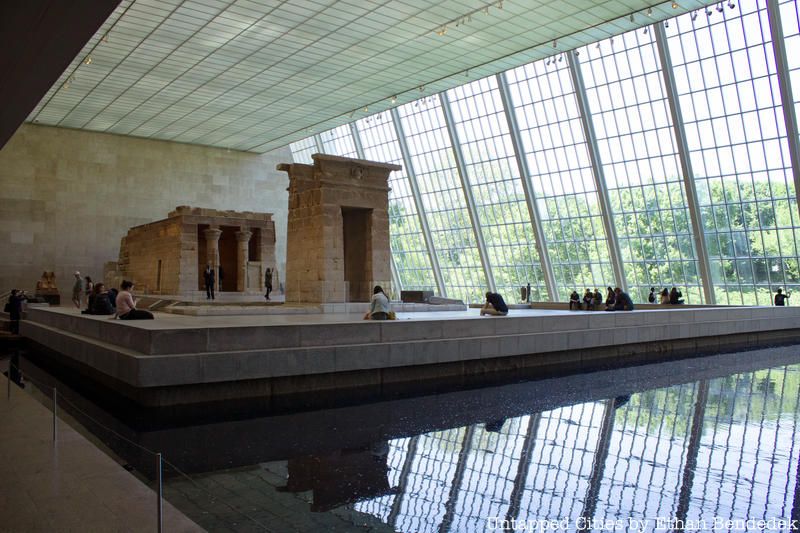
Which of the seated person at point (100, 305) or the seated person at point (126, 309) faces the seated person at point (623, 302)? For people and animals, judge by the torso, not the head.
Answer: the seated person at point (126, 309)

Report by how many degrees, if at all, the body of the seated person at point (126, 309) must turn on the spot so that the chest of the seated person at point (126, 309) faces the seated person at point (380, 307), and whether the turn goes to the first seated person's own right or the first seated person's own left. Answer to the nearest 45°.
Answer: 0° — they already face them

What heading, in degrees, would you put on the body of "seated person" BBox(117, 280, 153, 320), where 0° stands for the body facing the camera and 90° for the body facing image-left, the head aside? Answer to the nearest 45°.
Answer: approximately 270°

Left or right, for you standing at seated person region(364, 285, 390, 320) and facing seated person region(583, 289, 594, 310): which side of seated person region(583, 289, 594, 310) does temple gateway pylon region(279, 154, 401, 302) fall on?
left

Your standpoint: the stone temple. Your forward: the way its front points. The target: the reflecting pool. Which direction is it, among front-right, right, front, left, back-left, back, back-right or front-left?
front-right

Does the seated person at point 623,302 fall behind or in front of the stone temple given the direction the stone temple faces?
in front

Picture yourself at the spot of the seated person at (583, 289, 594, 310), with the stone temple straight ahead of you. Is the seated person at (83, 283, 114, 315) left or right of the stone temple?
left

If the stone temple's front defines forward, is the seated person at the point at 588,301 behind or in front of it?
in front

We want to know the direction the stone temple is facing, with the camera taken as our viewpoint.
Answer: facing the viewer and to the right of the viewer
